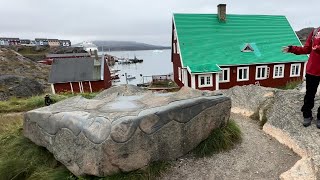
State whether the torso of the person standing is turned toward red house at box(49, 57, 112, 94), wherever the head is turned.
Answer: no

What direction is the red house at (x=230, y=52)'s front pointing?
toward the camera

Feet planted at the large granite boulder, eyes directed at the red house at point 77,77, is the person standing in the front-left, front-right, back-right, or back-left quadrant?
back-right

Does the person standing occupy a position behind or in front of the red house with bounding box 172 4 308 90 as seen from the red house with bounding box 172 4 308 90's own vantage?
in front

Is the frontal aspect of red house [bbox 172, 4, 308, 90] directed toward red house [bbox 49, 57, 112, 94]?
no

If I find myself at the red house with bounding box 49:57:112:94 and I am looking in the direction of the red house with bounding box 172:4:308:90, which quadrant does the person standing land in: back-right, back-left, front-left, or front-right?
front-right

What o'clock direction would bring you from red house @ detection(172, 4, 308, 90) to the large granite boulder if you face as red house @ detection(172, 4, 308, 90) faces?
The large granite boulder is roughly at 12 o'clock from the red house.

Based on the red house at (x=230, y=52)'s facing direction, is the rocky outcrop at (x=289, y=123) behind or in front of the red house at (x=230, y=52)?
in front

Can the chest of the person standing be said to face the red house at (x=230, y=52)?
no
